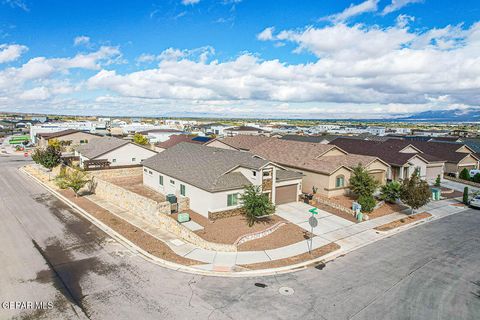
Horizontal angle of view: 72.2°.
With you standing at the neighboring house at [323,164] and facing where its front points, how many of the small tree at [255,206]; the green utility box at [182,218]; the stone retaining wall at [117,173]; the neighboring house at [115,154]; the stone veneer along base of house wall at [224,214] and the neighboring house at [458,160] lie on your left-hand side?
1

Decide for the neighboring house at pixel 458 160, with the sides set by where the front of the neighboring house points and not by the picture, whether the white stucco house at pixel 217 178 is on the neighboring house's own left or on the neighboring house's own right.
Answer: on the neighboring house's own right

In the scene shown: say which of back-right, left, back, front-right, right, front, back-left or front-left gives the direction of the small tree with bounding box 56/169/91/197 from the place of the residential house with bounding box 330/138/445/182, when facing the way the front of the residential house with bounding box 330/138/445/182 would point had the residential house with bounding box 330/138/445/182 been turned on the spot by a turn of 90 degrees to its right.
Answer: front

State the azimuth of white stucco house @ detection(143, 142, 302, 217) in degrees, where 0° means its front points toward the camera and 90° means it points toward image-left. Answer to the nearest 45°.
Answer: approximately 315°

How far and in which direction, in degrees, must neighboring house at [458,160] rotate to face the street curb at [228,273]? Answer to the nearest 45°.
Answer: approximately 45° to its right

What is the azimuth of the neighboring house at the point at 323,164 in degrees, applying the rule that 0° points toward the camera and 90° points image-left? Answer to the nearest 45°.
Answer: approximately 315°

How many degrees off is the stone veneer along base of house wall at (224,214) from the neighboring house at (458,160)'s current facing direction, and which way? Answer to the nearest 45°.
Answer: approximately 90° to its right

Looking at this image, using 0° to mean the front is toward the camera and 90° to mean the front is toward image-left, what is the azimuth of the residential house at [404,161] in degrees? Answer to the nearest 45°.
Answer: approximately 315°

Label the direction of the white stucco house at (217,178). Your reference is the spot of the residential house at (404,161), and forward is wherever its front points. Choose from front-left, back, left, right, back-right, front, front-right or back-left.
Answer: right

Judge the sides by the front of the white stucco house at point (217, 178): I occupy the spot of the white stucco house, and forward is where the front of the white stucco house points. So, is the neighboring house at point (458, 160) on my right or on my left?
on my left

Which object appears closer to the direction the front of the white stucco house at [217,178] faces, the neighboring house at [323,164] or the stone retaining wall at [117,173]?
the neighboring house

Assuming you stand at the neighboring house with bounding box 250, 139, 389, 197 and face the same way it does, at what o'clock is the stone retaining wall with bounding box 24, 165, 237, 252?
The stone retaining wall is roughly at 3 o'clock from the neighboring house.

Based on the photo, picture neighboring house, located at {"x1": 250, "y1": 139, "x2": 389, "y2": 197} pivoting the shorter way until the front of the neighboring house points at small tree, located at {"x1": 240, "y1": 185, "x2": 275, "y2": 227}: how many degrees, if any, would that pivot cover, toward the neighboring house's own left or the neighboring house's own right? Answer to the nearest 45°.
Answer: approximately 45° to the neighboring house's own right

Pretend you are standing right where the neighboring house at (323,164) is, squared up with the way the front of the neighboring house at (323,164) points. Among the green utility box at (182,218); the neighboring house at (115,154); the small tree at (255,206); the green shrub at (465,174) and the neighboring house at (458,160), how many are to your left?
2

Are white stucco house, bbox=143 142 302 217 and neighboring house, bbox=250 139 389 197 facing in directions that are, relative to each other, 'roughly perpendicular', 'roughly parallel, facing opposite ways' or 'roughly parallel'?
roughly parallel

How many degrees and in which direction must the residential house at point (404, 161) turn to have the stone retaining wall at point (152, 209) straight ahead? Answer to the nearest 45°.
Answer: approximately 90° to its right

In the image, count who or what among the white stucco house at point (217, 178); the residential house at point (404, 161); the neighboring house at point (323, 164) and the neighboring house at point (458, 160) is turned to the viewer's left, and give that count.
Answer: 0

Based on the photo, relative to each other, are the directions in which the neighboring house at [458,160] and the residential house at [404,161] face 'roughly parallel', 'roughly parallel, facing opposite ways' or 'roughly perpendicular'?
roughly parallel

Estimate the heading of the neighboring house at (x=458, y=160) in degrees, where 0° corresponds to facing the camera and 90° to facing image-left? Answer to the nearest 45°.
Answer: approximately 315°
